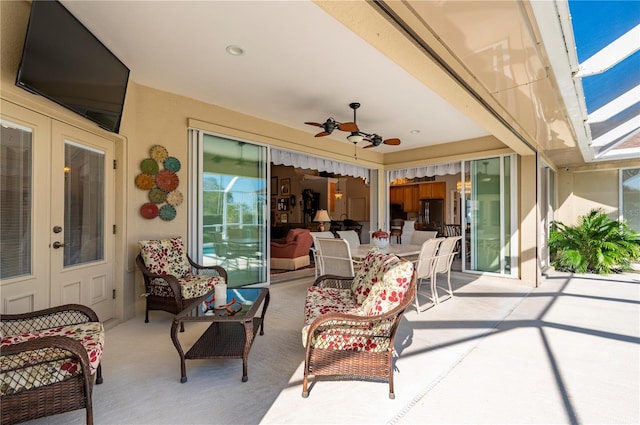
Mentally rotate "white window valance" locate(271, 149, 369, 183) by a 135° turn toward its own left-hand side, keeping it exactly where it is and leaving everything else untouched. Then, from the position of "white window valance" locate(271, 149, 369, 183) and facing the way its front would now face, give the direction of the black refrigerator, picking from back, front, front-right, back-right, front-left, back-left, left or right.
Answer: front-right

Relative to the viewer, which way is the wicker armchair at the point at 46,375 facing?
to the viewer's right

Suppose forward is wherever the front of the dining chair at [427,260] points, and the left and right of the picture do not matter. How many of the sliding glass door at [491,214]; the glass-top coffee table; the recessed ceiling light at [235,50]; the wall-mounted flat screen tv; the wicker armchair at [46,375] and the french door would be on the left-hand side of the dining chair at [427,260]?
5
